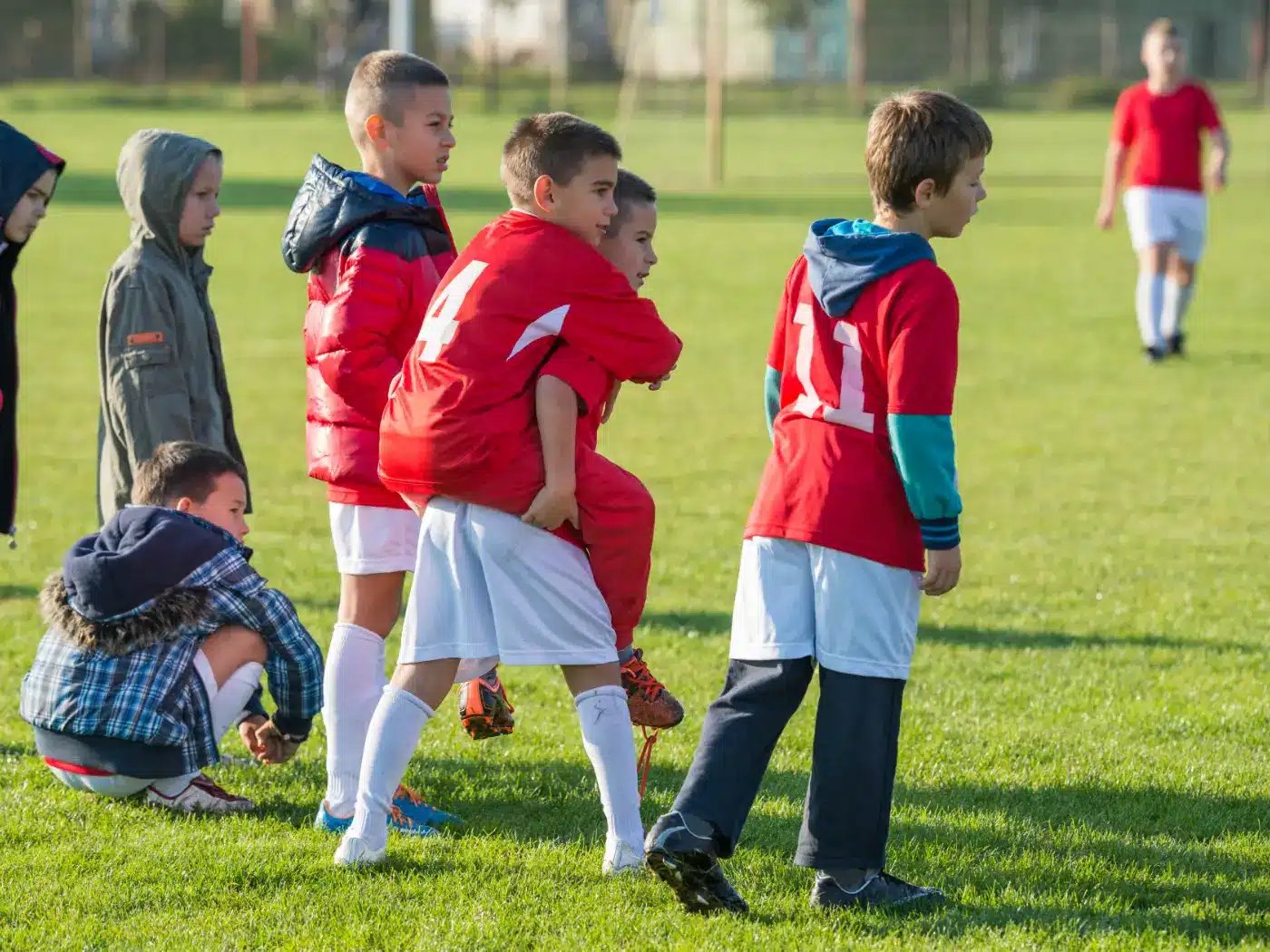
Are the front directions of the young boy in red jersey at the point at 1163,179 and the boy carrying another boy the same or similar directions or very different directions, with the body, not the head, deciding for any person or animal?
very different directions

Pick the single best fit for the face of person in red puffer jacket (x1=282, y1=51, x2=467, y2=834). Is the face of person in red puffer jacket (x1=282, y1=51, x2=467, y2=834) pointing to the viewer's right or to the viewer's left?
to the viewer's right

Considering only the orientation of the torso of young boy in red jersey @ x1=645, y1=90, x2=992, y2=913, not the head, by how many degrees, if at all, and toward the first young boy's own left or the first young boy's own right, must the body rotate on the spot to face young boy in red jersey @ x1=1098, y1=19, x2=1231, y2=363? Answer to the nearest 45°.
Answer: approximately 45° to the first young boy's own left

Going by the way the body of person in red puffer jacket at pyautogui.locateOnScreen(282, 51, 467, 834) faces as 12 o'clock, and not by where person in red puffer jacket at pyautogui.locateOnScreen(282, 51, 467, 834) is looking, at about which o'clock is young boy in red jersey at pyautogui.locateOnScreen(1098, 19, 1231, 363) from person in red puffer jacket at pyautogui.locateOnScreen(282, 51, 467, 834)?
young boy in red jersey at pyautogui.locateOnScreen(1098, 19, 1231, 363) is roughly at 10 o'clock from person in red puffer jacket at pyautogui.locateOnScreen(282, 51, 467, 834).

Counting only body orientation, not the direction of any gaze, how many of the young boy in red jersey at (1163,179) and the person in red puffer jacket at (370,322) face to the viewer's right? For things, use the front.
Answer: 1

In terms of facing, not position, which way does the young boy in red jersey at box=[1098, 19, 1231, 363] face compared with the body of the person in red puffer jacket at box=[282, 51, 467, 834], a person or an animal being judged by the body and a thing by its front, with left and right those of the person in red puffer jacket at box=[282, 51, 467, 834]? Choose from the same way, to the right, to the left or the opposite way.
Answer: to the right

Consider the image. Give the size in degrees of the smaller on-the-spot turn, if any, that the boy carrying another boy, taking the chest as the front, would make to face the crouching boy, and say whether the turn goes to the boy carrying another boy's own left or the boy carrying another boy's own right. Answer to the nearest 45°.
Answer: approximately 90° to the boy carrying another boy's own left

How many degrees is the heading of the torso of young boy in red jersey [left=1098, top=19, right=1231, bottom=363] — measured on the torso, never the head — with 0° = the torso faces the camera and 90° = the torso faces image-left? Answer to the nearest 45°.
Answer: approximately 0°

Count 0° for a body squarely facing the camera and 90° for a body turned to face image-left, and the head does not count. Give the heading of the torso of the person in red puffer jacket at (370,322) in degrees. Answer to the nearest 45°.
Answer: approximately 270°

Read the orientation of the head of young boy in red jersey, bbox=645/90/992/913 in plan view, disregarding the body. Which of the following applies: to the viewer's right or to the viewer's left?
to the viewer's right

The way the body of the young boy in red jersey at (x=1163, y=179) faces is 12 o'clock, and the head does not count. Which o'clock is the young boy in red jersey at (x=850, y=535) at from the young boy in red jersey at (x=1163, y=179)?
the young boy in red jersey at (x=850, y=535) is roughly at 12 o'clock from the young boy in red jersey at (x=1163, y=179).

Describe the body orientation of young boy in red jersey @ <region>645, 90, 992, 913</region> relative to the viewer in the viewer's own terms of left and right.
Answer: facing away from the viewer and to the right of the viewer
